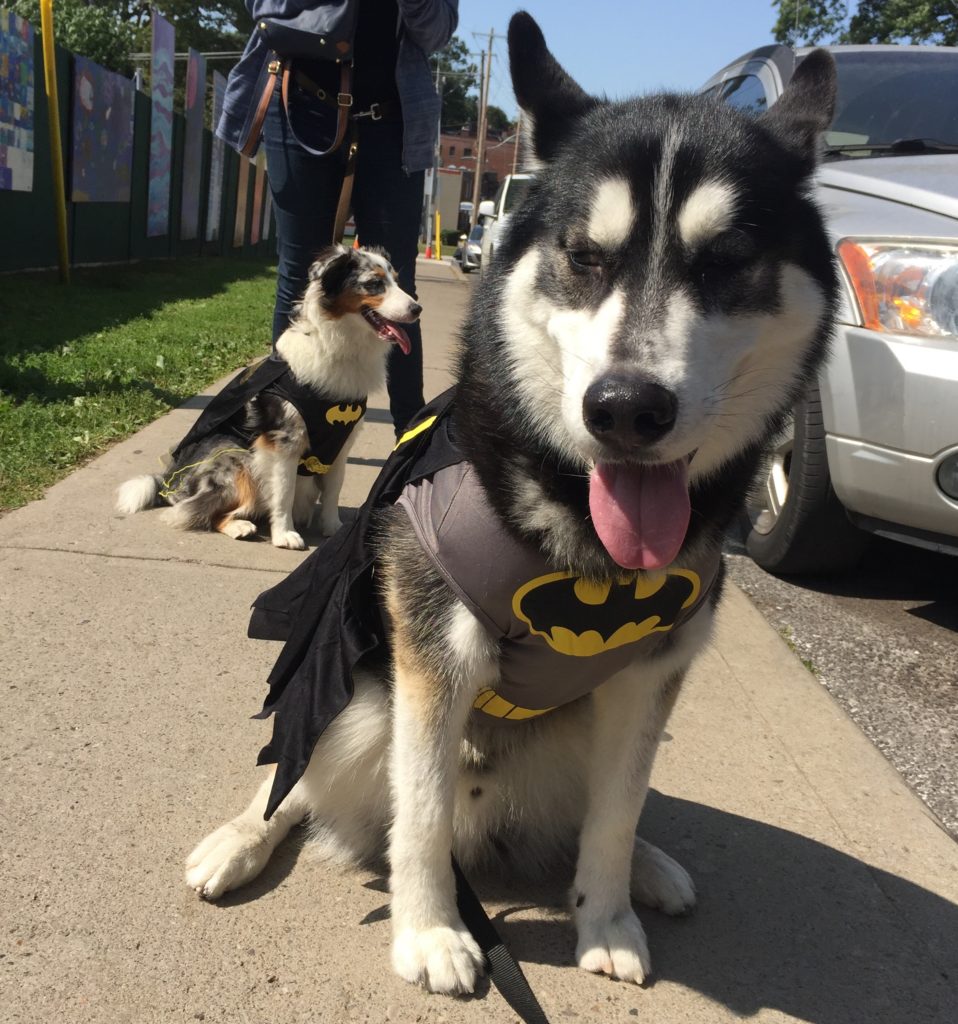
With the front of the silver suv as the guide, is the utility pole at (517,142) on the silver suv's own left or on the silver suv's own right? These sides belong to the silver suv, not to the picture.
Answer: on the silver suv's own right

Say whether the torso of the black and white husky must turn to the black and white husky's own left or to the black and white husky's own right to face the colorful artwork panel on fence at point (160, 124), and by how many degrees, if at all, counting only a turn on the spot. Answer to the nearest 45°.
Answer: approximately 135° to the black and white husky's own right

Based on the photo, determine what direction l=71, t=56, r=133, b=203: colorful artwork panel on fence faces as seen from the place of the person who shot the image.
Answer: facing the viewer and to the right of the viewer

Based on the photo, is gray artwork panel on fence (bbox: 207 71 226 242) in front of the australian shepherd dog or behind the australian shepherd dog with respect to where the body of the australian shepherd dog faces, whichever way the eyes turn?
behind

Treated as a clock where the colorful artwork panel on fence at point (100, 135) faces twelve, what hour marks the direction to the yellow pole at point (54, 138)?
The yellow pole is roughly at 2 o'clock from the colorful artwork panel on fence.

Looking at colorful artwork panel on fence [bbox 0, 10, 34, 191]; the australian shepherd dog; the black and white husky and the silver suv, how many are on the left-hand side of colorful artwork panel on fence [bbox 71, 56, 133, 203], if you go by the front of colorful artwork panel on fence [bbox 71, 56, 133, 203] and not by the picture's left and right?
0

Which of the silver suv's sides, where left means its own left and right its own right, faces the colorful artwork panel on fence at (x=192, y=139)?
back

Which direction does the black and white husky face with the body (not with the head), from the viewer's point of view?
toward the camera

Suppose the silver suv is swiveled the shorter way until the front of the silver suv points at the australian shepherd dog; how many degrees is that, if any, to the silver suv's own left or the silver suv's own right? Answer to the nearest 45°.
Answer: approximately 135° to the silver suv's own right

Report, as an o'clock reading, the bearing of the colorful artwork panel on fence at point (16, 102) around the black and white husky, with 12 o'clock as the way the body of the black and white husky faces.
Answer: The colorful artwork panel on fence is roughly at 5 o'clock from the black and white husky.

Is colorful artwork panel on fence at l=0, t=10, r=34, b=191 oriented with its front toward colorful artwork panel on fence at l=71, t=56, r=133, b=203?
no

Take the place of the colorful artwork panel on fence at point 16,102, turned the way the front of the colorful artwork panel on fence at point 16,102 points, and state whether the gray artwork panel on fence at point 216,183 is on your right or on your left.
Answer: on your left

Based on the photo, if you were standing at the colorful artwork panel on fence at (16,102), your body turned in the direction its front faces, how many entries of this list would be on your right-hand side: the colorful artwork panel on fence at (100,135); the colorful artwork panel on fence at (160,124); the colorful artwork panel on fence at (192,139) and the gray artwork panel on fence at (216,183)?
0

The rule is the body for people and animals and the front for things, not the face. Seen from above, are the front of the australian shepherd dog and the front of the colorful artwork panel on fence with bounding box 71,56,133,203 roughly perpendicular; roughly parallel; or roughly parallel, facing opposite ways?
roughly parallel

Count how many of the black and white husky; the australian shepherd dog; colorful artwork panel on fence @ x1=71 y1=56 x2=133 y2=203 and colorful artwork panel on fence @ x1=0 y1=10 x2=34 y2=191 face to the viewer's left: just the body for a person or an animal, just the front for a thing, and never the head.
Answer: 0

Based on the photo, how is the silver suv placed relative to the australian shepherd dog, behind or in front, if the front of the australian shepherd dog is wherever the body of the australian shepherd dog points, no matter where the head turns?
in front

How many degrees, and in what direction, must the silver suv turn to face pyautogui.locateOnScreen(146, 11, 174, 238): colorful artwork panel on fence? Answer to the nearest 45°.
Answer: approximately 180°

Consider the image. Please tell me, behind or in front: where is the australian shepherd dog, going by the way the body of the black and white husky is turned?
behind
